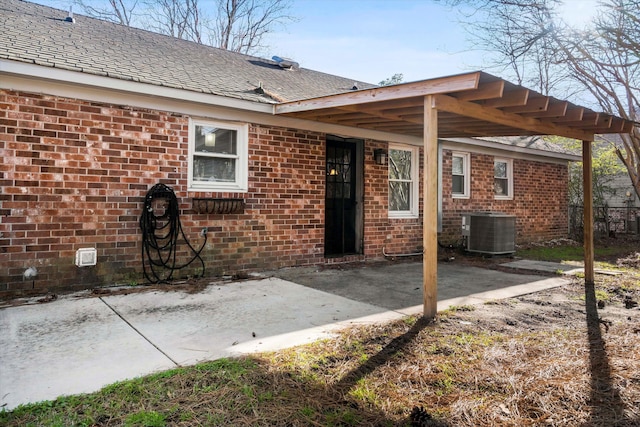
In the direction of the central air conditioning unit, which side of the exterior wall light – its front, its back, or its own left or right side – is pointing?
left

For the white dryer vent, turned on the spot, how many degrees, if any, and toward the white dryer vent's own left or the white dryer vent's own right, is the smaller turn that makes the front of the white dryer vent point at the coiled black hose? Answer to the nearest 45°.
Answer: approximately 90° to the white dryer vent's own left

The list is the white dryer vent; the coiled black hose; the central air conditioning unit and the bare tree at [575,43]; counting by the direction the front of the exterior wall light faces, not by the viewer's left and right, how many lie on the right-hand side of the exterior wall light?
2

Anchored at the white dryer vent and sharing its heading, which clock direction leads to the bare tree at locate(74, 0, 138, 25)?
The bare tree is roughly at 6 o'clock from the white dryer vent.

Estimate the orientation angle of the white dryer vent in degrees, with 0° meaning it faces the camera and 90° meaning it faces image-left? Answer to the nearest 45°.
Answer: approximately 0°

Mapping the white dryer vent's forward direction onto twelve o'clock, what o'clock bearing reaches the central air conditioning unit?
The central air conditioning unit is roughly at 9 o'clock from the white dryer vent.

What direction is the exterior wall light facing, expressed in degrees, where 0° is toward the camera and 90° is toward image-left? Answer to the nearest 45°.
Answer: approximately 315°

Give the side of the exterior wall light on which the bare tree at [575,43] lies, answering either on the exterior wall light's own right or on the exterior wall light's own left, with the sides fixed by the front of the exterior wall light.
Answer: on the exterior wall light's own left

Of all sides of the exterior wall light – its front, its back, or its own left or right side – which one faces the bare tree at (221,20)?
back

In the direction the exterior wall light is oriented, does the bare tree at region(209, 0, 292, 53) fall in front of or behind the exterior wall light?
behind

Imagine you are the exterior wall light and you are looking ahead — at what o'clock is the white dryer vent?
The white dryer vent is roughly at 3 o'clock from the exterior wall light.
